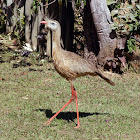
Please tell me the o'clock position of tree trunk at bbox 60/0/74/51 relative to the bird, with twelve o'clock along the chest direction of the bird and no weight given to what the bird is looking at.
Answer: The tree trunk is roughly at 3 o'clock from the bird.

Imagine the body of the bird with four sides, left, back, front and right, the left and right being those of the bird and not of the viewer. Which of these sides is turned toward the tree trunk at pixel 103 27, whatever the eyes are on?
right

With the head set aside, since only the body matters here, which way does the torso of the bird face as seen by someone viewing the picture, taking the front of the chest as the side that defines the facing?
to the viewer's left
